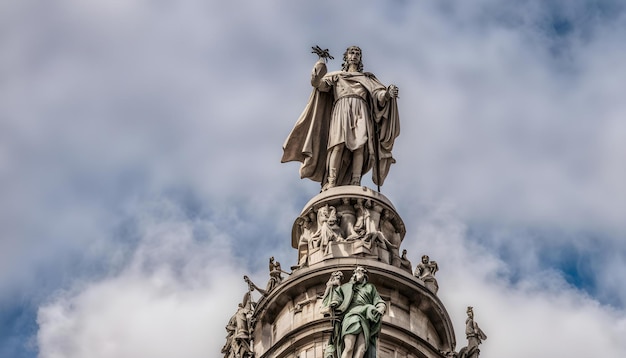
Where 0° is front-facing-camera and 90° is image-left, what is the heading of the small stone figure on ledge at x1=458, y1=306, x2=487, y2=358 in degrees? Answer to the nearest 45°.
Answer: approximately 270°

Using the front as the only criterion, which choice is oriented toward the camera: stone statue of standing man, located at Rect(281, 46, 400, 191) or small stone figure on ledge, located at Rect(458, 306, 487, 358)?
the stone statue of standing man

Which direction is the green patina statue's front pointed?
toward the camera

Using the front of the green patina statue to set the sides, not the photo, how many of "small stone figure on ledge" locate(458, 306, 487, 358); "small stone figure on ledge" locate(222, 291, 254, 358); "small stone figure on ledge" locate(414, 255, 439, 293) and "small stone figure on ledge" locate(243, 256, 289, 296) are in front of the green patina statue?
0

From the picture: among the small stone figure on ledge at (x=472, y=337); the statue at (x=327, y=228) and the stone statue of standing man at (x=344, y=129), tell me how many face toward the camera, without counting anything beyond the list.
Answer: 2

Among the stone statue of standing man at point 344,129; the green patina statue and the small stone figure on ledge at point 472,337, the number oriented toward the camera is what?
2

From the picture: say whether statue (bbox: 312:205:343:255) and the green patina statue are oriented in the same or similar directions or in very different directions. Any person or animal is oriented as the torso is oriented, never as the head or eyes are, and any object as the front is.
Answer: same or similar directions

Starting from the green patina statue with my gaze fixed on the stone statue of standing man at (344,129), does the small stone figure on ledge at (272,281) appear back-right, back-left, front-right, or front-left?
front-left

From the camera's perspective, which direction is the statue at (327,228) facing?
toward the camera

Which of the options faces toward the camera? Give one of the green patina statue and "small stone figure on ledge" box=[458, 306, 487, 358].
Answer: the green patina statue

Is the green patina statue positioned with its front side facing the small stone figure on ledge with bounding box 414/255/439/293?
no

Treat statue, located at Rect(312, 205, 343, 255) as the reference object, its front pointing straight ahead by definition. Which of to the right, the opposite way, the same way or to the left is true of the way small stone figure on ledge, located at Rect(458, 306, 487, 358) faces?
to the left

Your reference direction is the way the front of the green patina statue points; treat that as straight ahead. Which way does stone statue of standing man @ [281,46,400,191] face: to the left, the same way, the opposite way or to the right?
the same way

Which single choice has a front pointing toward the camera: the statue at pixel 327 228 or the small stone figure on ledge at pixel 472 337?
the statue

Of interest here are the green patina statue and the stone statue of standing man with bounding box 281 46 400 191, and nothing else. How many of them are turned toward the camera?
2

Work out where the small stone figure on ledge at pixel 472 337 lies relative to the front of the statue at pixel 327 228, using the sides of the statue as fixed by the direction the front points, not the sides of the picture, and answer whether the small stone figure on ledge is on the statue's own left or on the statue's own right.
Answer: on the statue's own left

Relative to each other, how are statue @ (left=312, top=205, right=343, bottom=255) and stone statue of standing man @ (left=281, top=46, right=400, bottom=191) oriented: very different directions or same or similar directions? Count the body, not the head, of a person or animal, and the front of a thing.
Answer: same or similar directions

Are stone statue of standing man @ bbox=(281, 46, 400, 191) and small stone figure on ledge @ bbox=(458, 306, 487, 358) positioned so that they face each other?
no
